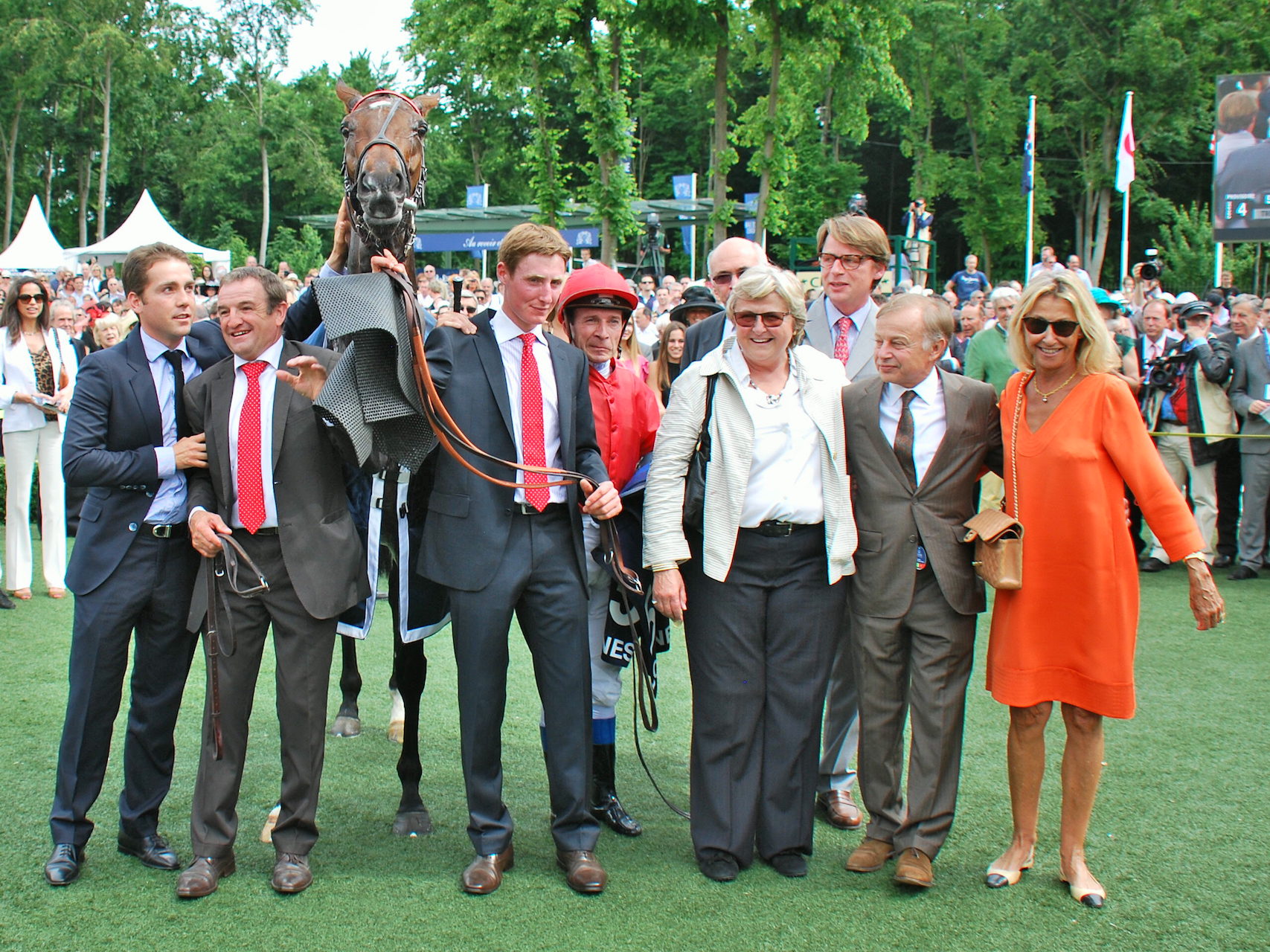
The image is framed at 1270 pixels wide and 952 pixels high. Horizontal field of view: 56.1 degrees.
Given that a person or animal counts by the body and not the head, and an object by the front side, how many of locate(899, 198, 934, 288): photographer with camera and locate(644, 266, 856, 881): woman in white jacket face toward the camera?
2

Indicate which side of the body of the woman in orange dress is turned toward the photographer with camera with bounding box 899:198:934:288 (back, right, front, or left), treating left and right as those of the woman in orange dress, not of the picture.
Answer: back

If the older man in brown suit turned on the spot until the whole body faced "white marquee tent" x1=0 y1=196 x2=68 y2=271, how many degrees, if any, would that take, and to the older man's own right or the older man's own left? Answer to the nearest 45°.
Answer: approximately 135° to the older man's own right

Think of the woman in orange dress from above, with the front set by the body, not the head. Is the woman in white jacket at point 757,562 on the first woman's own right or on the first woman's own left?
on the first woman's own right

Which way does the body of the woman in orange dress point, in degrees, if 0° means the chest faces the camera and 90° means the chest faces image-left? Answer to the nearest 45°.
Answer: approximately 0°

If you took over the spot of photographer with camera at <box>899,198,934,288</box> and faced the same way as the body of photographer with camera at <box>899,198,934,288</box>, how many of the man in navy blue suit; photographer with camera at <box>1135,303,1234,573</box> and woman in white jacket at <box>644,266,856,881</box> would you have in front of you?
3

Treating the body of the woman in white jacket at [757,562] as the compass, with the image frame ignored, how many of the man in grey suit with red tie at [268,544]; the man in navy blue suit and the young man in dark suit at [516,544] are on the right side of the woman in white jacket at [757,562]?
3
